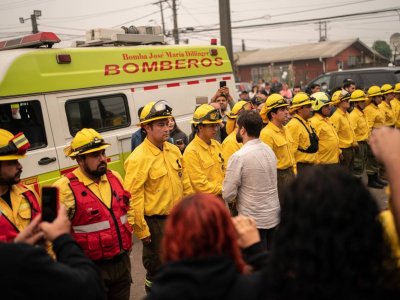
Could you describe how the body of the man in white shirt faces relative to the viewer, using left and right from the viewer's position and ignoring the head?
facing away from the viewer and to the left of the viewer

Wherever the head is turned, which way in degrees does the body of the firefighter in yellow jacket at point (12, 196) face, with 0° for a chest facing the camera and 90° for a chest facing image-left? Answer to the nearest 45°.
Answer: approximately 315°

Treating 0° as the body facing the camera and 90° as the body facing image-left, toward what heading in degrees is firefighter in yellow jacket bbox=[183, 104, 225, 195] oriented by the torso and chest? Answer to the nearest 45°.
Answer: approximately 315°

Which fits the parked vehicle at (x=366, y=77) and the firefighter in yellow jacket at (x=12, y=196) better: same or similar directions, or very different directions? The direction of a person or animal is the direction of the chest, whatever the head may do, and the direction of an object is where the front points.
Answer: very different directions

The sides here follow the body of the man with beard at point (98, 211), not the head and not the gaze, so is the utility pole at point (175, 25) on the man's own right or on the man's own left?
on the man's own left

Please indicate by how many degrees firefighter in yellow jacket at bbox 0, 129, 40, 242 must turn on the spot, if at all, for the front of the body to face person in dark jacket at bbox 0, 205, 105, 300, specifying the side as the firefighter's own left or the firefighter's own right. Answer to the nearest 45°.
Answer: approximately 45° to the firefighter's own right

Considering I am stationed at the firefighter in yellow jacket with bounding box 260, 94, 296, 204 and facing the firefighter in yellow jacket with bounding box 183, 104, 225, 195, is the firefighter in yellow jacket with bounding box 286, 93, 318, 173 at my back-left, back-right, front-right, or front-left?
back-right

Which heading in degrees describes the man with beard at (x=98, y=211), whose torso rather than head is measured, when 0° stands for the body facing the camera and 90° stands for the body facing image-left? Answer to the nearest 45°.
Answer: approximately 315°

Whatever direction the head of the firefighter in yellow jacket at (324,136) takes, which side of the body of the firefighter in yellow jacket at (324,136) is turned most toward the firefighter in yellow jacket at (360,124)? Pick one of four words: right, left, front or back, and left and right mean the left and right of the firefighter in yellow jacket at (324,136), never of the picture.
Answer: left

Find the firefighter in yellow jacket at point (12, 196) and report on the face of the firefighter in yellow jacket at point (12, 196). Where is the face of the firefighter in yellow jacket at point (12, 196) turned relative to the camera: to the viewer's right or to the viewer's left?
to the viewer's right
